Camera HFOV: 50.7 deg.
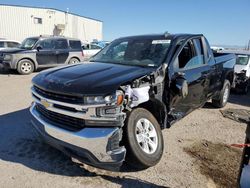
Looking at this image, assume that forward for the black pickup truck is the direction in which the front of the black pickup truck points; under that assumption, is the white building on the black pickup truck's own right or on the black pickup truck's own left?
on the black pickup truck's own right

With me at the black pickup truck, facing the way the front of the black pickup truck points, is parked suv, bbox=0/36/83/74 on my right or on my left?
on my right

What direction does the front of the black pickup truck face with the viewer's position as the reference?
facing the viewer and to the left of the viewer
